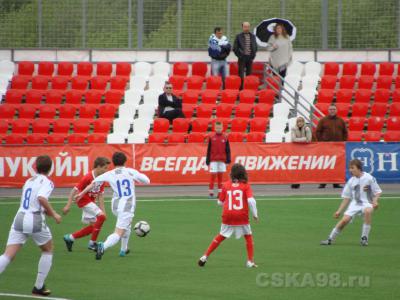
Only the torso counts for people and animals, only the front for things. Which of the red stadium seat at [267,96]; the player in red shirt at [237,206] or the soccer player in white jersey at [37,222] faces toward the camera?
the red stadium seat

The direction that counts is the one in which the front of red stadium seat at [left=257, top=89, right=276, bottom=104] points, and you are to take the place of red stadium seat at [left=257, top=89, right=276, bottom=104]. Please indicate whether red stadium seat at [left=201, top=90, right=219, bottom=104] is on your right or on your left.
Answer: on your right

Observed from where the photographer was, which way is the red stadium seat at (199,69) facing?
facing the viewer

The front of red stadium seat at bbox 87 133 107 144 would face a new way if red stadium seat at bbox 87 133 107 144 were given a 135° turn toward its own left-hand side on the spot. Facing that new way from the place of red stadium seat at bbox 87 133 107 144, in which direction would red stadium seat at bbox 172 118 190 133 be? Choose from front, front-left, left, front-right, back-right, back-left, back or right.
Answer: front-right

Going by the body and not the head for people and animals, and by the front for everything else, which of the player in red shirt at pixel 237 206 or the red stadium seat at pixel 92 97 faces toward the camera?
the red stadium seat

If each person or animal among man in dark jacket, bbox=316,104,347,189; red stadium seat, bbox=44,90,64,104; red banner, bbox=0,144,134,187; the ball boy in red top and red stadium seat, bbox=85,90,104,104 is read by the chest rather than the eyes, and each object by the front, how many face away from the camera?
0

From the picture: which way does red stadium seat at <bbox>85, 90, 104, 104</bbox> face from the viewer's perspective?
toward the camera

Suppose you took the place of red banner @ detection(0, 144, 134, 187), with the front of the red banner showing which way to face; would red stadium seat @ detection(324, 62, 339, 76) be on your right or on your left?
on your left

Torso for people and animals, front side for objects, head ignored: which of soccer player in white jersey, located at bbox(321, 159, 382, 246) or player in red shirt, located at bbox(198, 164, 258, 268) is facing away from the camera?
the player in red shirt

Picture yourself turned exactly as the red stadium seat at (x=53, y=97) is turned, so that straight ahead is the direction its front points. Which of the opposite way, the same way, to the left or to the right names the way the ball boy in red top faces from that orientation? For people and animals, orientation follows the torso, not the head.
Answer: the same way

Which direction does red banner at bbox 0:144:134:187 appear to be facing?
toward the camera

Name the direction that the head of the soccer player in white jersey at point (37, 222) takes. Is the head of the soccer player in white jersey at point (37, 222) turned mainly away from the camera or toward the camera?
away from the camera

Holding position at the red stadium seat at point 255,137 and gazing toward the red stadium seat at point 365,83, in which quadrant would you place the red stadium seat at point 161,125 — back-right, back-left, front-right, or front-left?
back-left

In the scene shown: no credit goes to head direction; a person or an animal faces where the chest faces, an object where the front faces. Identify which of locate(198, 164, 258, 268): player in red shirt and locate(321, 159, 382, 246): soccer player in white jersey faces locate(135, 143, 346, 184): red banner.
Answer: the player in red shirt

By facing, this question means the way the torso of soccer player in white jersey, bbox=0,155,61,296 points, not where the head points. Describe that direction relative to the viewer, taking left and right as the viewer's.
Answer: facing away from the viewer and to the right of the viewer

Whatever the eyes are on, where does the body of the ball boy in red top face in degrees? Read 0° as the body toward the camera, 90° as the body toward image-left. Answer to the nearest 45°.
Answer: approximately 0°

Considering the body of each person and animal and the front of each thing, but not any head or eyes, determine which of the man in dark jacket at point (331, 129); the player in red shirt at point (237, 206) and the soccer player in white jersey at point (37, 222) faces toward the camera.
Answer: the man in dark jacket

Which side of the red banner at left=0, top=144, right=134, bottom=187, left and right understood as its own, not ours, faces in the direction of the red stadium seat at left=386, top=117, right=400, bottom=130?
left

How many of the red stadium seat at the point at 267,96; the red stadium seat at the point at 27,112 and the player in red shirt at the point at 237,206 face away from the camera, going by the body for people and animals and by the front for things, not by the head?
1

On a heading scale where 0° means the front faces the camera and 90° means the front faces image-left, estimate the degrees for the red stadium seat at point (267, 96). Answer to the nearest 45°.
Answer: approximately 0°

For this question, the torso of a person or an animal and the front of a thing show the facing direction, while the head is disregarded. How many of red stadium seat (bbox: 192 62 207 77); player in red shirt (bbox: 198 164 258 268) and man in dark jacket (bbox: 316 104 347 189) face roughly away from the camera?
1

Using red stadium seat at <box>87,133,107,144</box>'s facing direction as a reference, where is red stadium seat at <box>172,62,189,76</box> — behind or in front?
behind
